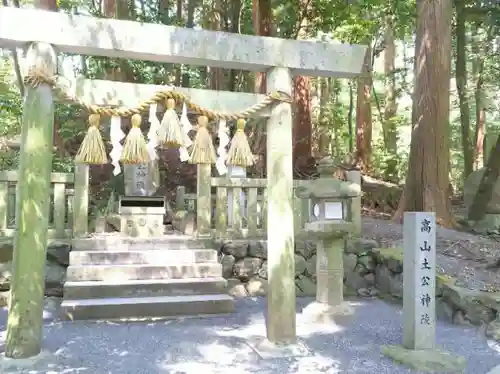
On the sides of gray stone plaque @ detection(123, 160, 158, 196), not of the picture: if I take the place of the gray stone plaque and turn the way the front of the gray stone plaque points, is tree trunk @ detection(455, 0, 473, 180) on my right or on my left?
on my left

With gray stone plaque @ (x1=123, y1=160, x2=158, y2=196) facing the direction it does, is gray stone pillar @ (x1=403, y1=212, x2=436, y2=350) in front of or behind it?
in front

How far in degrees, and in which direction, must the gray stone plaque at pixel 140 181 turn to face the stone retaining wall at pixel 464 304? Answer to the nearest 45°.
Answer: approximately 45° to its left

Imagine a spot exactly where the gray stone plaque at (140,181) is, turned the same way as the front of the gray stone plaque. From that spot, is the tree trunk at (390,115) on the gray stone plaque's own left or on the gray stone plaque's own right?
on the gray stone plaque's own left

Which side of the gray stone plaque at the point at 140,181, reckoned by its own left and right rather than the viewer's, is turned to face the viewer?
front

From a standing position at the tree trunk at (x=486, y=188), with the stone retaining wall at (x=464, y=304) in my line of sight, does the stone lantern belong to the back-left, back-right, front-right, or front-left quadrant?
front-right

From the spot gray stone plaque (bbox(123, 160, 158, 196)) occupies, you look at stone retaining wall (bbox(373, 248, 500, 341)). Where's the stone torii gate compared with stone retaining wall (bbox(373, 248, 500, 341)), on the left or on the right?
right

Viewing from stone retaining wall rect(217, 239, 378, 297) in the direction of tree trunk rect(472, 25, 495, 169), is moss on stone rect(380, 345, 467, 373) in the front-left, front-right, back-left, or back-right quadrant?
back-right

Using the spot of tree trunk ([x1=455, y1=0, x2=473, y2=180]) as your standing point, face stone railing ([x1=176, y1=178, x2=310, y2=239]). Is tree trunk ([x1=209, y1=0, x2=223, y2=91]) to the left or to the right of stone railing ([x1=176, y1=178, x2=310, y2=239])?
right

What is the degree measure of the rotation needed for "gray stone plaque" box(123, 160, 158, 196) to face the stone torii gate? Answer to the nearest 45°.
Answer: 0° — it already faces it

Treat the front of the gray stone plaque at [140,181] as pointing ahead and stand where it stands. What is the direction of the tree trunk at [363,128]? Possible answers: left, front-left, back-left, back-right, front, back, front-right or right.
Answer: back-left

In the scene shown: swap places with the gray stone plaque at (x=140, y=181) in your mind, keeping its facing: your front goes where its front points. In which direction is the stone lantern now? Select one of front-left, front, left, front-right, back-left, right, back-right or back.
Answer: front-left

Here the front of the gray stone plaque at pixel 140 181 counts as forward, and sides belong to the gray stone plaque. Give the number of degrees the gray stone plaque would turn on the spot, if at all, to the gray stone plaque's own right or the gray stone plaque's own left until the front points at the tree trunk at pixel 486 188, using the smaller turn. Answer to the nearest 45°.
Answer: approximately 90° to the gray stone plaque's own left
